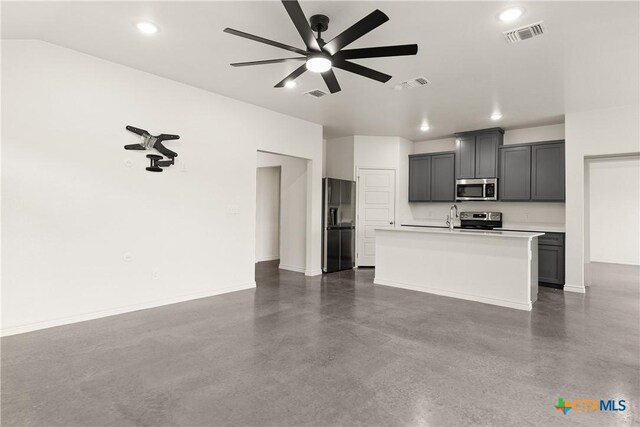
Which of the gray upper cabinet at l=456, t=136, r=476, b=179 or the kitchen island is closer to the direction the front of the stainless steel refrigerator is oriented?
the kitchen island

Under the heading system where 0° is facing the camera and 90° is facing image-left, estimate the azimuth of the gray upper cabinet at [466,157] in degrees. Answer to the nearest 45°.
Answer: approximately 0°

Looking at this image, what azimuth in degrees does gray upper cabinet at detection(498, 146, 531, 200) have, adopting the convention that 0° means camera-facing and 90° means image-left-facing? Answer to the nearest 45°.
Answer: approximately 0°

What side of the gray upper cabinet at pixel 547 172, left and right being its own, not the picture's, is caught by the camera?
front

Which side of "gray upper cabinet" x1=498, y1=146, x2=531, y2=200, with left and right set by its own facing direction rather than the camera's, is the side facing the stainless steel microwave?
right

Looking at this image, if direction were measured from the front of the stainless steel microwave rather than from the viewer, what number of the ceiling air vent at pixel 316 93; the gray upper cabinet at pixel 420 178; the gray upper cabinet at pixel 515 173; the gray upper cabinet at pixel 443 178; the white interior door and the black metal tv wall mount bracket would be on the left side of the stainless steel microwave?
1

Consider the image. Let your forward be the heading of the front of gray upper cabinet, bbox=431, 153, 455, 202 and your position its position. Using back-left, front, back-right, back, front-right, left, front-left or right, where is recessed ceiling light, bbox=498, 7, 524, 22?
front

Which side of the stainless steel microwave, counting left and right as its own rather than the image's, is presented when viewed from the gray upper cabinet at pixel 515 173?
left

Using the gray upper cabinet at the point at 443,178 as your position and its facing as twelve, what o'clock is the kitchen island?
The kitchen island is roughly at 12 o'clock from the gray upper cabinet.

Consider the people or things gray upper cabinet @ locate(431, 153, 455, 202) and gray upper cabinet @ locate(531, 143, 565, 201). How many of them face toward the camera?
2

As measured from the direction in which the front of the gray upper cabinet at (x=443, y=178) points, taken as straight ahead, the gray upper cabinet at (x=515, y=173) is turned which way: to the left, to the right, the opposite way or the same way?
the same way

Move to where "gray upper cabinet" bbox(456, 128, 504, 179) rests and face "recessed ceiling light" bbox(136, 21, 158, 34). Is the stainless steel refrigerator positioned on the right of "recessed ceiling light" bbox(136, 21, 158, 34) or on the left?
right

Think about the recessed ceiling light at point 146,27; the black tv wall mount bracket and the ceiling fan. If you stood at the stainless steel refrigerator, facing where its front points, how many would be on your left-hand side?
0

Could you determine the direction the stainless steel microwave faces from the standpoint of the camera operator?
facing the viewer

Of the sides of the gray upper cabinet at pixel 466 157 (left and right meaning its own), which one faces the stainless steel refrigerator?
right

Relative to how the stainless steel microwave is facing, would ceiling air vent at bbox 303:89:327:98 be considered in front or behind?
in front

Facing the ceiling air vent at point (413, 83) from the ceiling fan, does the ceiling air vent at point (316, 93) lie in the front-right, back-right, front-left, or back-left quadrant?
front-left
